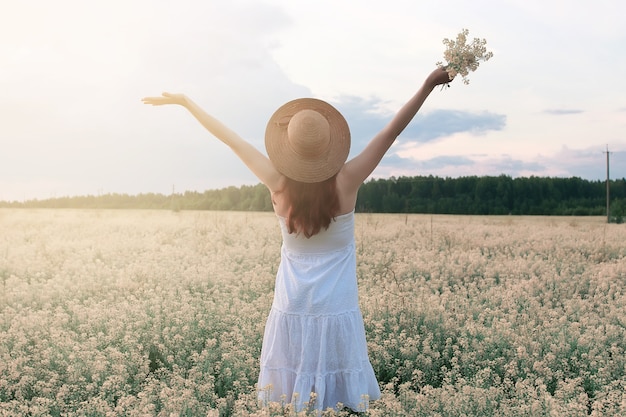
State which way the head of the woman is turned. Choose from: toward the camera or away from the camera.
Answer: away from the camera

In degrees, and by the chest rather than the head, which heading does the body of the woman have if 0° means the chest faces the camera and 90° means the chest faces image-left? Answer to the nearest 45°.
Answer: approximately 180°
